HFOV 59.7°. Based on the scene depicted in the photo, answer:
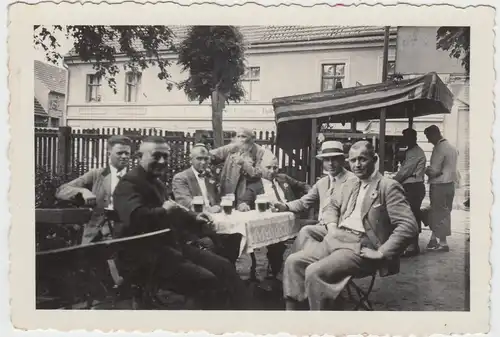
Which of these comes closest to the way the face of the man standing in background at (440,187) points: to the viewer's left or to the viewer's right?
to the viewer's left

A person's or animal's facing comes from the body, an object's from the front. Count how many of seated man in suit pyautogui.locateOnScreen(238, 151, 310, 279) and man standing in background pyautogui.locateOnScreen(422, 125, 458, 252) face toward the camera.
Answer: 1

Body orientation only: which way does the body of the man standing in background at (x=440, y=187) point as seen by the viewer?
to the viewer's left

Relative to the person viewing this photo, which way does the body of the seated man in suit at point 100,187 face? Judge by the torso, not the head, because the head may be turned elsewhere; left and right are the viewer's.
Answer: facing the viewer and to the right of the viewer

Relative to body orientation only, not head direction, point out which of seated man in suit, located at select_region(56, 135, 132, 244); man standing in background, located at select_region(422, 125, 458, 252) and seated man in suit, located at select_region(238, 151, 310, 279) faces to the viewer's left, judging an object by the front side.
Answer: the man standing in background

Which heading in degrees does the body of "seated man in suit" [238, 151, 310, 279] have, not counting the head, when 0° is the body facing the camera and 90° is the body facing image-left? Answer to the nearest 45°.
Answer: approximately 0°

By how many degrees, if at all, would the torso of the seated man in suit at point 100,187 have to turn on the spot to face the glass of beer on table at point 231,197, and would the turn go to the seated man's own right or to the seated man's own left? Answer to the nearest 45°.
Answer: approximately 45° to the seated man's own left

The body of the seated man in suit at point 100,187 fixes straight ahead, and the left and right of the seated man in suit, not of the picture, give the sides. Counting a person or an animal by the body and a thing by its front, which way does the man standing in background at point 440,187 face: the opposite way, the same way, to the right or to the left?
the opposite way

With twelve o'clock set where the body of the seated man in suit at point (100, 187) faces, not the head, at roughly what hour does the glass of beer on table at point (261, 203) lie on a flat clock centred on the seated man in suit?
The glass of beer on table is roughly at 11 o'clock from the seated man in suit.
